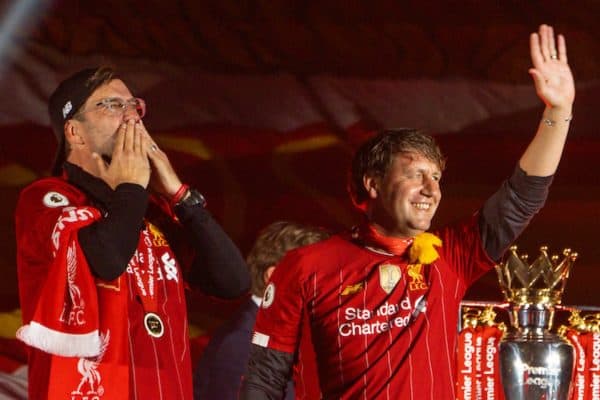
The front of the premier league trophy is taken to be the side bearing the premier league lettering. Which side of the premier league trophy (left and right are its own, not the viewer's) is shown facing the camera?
front

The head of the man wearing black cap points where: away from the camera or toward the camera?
toward the camera

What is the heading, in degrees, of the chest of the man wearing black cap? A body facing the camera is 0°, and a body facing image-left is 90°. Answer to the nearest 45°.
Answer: approximately 315°

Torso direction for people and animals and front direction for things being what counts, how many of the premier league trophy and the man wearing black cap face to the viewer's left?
0

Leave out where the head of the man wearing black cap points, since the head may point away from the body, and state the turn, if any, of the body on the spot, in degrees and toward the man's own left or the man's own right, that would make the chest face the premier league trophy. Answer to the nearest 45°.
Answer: approximately 45° to the man's own left

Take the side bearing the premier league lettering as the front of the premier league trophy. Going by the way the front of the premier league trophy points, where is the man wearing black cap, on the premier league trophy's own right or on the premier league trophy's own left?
on the premier league trophy's own right
